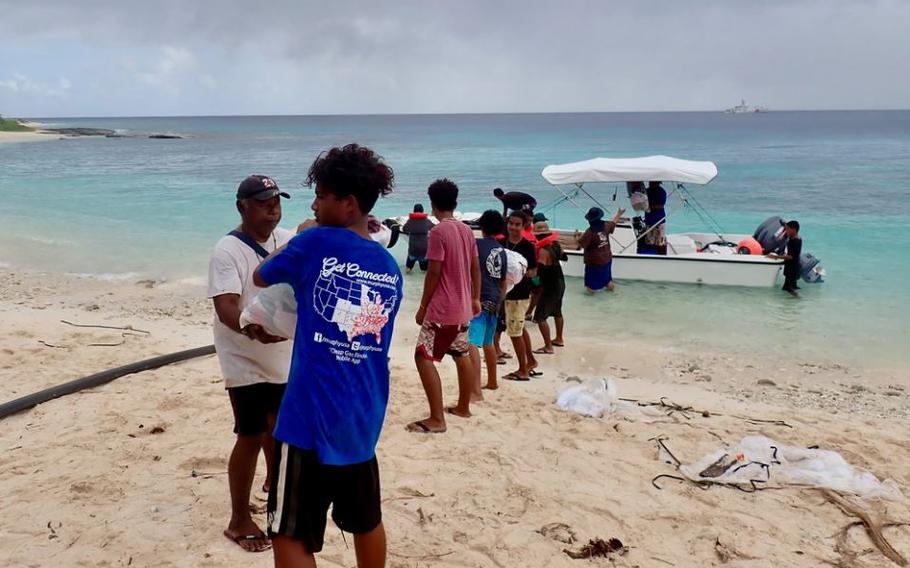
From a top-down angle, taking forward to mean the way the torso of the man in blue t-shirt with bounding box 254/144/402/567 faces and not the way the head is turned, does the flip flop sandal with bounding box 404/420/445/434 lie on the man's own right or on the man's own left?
on the man's own right

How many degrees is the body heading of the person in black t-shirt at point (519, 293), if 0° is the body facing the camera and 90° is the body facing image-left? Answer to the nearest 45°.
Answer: approximately 45°

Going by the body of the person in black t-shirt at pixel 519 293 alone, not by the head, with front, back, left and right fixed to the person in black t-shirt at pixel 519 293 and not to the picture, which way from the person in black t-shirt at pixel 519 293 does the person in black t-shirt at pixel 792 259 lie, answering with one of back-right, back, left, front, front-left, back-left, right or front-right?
back

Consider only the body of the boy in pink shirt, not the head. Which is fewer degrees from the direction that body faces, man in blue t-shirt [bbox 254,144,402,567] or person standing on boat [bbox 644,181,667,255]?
the person standing on boat

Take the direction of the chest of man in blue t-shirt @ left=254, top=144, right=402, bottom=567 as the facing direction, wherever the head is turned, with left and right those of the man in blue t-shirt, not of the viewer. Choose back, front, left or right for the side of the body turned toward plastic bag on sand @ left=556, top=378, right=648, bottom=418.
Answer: right

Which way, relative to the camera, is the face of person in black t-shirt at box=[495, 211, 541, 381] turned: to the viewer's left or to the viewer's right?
to the viewer's left

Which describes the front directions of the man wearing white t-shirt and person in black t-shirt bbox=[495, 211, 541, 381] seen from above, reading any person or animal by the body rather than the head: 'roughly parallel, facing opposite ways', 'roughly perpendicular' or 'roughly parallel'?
roughly perpendicular

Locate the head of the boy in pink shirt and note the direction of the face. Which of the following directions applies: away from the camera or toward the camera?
away from the camera

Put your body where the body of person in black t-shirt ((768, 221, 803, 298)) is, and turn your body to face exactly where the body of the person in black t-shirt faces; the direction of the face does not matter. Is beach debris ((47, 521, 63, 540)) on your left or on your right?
on your left

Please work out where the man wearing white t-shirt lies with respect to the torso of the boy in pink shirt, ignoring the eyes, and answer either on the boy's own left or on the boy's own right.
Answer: on the boy's own left

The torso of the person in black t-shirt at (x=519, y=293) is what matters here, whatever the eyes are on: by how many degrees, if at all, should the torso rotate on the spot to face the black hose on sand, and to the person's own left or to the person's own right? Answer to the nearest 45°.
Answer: approximately 45° to the person's own right

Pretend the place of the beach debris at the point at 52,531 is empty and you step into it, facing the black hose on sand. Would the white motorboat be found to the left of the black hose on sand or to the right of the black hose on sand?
right
